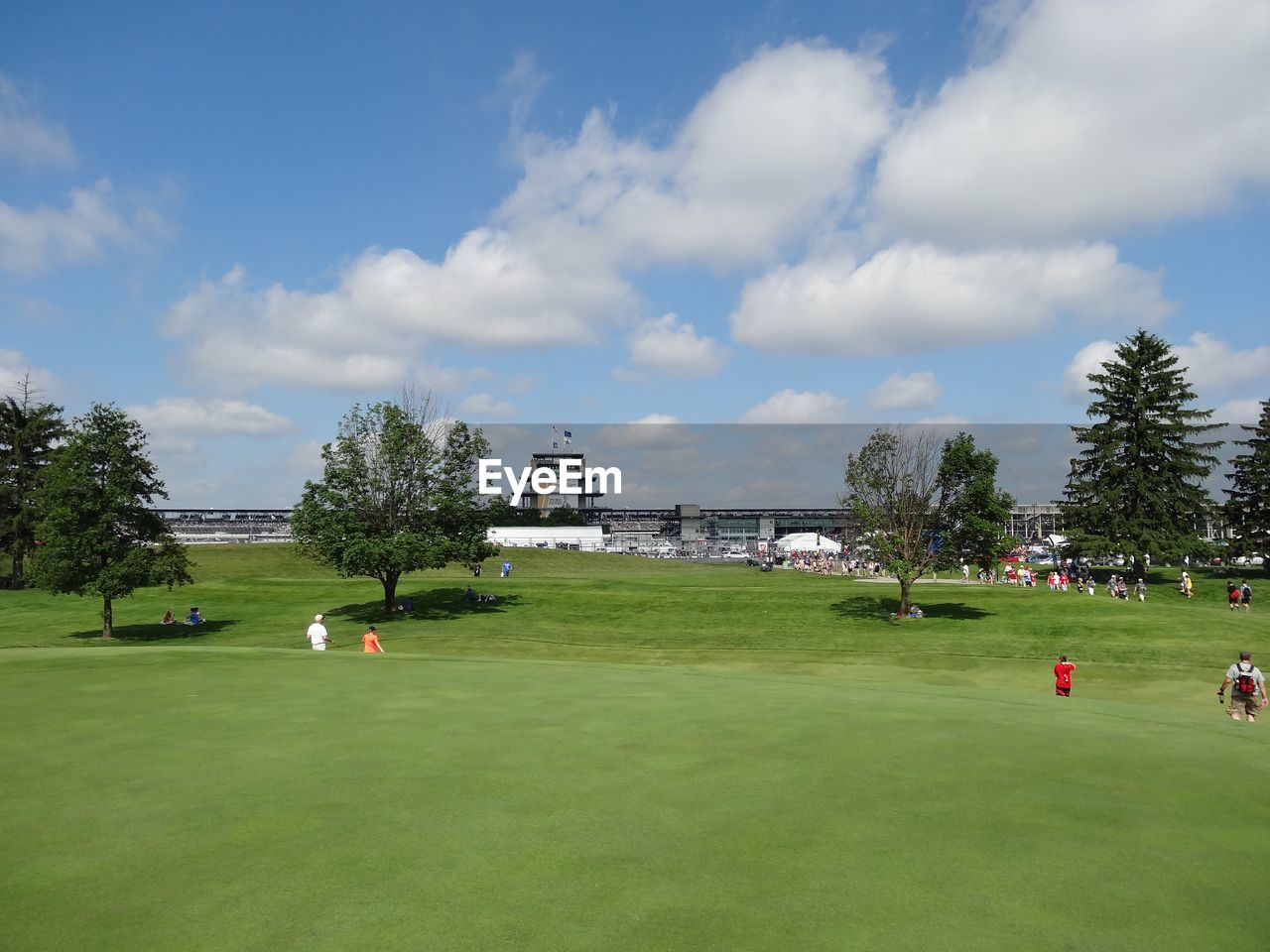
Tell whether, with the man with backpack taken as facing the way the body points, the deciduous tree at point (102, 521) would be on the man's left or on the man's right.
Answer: on the man's left

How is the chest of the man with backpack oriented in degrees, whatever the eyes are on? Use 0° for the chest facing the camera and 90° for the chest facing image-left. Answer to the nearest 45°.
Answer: approximately 180°

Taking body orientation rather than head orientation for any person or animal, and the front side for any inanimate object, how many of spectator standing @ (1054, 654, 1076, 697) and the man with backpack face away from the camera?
2

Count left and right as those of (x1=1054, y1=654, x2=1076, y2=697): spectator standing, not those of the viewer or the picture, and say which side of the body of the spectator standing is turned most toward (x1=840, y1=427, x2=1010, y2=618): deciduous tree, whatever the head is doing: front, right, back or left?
front

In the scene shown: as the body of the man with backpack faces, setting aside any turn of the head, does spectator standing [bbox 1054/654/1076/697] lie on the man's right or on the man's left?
on the man's left

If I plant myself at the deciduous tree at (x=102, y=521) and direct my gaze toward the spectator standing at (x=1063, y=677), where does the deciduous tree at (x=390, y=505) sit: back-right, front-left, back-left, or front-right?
front-left

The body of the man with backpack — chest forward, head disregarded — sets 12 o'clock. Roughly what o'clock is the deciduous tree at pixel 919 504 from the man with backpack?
The deciduous tree is roughly at 11 o'clock from the man with backpack.
